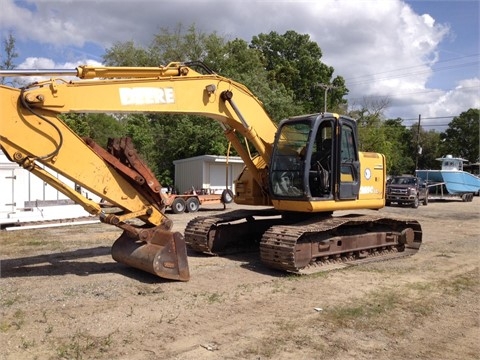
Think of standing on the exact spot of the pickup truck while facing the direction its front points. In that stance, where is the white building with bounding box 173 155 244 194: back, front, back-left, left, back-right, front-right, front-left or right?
front-right

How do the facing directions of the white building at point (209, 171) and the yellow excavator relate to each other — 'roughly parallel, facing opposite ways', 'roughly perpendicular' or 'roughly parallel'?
roughly perpendicular

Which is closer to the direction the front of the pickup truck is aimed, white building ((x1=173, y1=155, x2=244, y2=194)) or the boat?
the white building

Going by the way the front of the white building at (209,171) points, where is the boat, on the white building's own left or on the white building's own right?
on the white building's own left

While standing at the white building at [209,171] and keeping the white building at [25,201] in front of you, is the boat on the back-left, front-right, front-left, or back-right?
back-left

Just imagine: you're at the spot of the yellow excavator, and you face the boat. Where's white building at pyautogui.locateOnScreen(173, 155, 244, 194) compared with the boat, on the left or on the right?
left

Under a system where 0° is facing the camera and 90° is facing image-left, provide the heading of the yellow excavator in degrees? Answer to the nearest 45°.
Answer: approximately 45°
